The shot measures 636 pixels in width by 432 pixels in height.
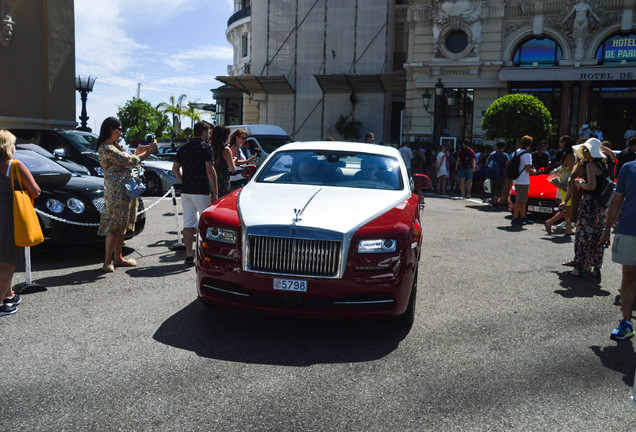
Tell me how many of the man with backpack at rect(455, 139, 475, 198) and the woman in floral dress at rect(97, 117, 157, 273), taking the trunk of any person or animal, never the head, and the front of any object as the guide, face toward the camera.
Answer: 0

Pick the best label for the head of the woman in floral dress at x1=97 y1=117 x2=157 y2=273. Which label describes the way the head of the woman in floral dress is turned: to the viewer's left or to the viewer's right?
to the viewer's right

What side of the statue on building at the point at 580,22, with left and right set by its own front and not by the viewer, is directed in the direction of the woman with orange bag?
front

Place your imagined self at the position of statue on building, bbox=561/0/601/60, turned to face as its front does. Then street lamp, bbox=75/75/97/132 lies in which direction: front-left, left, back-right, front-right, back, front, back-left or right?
front-right

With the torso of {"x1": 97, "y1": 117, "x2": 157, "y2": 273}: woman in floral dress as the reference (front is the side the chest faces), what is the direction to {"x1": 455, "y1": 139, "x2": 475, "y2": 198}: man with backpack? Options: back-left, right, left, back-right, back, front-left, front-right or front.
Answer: front-left

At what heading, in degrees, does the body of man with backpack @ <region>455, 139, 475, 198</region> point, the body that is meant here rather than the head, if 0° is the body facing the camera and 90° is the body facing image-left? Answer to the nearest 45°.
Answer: approximately 180°

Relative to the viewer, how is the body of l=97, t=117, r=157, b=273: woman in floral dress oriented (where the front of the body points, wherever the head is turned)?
to the viewer's right

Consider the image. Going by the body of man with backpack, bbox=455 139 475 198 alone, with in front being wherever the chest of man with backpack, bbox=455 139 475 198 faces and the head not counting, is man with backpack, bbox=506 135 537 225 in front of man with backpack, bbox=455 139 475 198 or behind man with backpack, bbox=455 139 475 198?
behind

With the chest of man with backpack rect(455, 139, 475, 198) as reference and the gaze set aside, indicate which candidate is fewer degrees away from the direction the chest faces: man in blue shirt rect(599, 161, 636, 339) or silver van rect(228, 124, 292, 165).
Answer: the silver van

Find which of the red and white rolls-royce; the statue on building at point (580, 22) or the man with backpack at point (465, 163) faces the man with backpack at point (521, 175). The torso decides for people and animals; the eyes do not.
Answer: the statue on building

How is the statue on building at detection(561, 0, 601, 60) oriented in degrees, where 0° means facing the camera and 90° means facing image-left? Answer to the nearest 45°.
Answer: approximately 0°

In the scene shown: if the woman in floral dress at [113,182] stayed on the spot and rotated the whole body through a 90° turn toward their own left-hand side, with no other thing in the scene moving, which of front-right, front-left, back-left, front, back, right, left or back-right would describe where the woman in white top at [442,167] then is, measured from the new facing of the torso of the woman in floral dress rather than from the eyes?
front-right

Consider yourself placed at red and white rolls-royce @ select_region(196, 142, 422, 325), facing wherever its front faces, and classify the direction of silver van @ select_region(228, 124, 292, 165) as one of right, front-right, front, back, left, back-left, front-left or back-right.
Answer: back

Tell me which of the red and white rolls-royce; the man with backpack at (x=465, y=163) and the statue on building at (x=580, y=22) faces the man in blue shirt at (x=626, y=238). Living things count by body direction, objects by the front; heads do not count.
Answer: the statue on building

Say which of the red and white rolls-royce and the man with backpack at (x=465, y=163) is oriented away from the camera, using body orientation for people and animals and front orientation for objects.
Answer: the man with backpack

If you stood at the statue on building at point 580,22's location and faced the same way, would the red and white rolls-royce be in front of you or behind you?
in front
